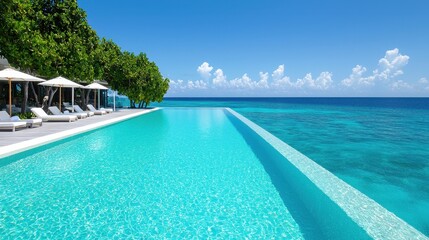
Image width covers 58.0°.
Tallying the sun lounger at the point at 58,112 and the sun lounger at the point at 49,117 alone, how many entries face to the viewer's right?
2

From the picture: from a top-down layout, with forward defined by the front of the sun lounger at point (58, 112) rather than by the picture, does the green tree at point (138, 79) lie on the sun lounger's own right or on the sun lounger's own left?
on the sun lounger's own left

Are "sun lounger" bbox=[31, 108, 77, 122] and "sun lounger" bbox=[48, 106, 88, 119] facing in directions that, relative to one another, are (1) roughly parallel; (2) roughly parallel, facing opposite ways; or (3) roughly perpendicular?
roughly parallel

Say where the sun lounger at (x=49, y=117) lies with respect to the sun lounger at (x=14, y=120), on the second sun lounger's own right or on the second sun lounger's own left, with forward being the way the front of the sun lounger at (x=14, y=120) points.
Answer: on the second sun lounger's own left

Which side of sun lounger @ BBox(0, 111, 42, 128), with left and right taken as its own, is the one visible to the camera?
right

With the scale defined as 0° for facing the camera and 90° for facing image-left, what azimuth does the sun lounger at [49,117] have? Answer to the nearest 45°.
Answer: approximately 270°

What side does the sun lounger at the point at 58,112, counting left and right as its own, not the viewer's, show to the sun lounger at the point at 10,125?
right

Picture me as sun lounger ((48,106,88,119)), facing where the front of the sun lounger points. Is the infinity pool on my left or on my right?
on my right

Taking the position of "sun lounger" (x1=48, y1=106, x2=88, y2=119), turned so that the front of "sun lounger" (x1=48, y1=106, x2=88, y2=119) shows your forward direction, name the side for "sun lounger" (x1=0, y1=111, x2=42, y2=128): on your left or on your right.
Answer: on your right

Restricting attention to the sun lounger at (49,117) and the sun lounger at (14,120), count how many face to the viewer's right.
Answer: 2

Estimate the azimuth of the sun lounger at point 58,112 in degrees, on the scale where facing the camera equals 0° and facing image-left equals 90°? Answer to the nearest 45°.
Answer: approximately 270°
